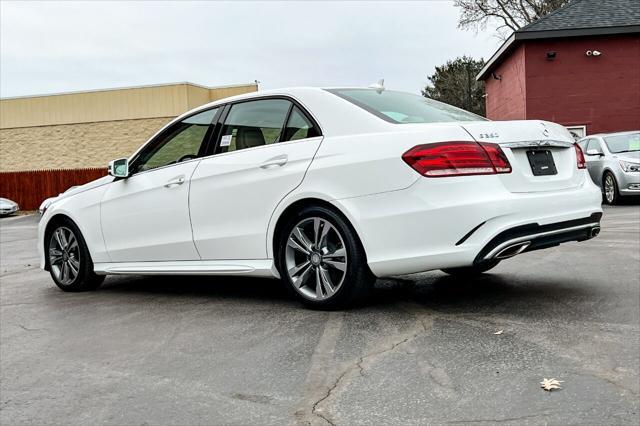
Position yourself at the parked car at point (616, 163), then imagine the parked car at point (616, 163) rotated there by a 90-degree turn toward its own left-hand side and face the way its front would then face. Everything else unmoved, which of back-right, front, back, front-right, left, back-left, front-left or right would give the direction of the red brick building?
front-left

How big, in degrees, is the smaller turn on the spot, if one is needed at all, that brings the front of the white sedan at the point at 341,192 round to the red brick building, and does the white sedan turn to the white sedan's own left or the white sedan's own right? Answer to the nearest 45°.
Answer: approximately 90° to the white sedan's own right

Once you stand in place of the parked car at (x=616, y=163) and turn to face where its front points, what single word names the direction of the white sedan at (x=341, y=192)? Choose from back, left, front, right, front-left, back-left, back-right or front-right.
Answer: front-right

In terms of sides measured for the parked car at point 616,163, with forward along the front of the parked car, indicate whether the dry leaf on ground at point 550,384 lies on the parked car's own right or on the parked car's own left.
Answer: on the parked car's own right

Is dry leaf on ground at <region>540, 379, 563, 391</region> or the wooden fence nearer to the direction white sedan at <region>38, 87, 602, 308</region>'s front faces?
the wooden fence

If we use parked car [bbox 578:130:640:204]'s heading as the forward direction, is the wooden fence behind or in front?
behind

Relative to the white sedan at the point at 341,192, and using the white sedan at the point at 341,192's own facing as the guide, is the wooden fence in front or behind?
in front

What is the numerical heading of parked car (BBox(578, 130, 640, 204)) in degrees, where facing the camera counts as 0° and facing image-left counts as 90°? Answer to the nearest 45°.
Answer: approximately 315°

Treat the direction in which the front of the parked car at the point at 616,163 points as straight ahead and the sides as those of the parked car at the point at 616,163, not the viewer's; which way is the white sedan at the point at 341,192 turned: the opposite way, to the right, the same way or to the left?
the opposite way

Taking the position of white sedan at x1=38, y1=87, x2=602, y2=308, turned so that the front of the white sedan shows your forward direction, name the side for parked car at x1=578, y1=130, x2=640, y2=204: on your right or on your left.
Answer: on your right

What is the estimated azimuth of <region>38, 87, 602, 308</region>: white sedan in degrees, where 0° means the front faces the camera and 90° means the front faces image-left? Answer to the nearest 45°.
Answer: approximately 135°
